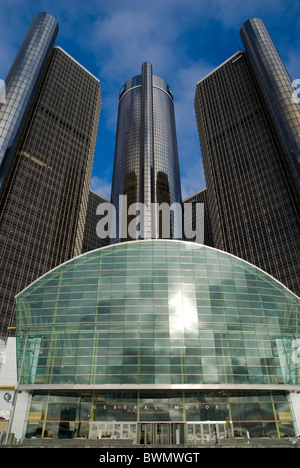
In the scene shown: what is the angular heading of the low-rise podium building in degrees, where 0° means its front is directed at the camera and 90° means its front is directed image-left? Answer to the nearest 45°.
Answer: approximately 0°
